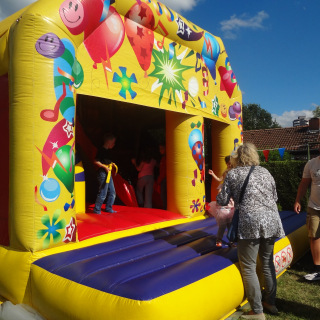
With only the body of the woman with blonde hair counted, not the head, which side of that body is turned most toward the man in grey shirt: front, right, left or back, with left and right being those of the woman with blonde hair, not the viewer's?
right

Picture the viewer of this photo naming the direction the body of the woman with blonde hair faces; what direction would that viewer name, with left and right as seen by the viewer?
facing away from the viewer and to the left of the viewer

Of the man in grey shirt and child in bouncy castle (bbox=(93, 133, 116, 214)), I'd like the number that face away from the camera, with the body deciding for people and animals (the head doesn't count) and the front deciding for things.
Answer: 0

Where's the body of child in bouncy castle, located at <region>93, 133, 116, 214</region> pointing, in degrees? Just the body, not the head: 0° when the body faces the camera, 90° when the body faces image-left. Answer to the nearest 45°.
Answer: approximately 315°

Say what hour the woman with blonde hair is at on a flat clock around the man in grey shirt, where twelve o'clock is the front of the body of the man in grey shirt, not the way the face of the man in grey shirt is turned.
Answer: The woman with blonde hair is roughly at 11 o'clock from the man in grey shirt.

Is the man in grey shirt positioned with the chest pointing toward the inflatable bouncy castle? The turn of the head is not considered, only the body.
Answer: yes

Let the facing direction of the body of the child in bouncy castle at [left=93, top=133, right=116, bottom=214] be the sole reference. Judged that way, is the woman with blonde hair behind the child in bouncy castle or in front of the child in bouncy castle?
in front

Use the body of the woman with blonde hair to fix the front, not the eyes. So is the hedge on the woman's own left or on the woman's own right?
on the woman's own right

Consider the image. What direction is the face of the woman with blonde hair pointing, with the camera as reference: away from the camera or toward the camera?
away from the camera

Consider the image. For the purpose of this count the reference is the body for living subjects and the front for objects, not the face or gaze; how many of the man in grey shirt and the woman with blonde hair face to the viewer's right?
0

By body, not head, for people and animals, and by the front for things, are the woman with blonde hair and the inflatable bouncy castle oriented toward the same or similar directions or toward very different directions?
very different directions

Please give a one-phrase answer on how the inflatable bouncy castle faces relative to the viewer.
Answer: facing the viewer and to the right of the viewer
